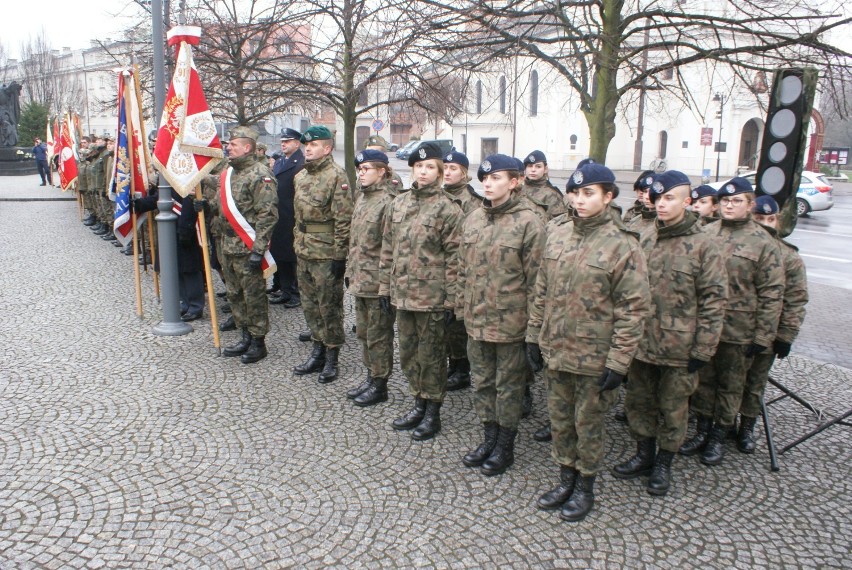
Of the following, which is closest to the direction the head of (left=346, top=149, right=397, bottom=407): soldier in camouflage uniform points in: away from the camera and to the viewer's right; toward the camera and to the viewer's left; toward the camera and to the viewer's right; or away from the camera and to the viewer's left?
toward the camera and to the viewer's left

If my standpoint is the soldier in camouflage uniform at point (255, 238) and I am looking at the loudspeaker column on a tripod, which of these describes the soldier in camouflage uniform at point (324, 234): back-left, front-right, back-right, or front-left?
front-right

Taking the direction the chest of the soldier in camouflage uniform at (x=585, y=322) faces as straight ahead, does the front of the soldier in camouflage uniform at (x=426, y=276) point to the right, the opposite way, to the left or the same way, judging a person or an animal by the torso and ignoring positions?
the same way

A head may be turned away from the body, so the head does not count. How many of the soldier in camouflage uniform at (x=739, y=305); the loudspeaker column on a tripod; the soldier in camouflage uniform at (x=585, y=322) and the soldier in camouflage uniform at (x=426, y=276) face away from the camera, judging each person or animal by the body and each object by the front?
0

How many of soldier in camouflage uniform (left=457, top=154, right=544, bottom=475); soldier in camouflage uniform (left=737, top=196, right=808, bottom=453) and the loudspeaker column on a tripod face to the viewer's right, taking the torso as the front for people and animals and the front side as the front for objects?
0

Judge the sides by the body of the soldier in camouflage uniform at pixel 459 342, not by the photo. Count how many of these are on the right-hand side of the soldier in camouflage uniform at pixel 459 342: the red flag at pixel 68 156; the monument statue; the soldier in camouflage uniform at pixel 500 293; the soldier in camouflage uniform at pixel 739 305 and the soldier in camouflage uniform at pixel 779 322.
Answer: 2

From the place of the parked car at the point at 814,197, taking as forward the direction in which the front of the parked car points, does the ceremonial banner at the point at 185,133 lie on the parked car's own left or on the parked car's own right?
on the parked car's own left

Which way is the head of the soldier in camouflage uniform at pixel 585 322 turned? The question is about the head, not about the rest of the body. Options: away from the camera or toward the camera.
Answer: toward the camera

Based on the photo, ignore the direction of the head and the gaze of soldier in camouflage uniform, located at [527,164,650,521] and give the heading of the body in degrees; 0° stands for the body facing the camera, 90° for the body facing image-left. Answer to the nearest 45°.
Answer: approximately 45°

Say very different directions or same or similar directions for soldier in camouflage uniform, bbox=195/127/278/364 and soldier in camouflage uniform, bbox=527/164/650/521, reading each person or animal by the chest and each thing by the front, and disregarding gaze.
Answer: same or similar directions

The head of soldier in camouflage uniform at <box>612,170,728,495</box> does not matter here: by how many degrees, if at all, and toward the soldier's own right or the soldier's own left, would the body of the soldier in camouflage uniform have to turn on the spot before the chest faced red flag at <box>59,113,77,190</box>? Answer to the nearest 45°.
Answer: approximately 90° to the soldier's own right

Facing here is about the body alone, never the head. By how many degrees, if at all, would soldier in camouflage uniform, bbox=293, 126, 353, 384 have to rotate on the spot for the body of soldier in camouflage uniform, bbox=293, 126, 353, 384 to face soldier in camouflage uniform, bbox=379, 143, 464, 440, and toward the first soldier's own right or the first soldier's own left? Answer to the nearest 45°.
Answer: approximately 90° to the first soldier's own left

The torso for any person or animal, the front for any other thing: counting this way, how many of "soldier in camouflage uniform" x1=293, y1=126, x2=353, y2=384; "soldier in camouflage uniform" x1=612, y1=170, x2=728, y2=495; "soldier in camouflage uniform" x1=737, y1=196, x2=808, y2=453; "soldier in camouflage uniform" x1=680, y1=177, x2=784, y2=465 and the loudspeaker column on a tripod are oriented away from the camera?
0

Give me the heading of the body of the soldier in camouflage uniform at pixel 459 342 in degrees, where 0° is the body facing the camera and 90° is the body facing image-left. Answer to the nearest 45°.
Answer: approximately 45°

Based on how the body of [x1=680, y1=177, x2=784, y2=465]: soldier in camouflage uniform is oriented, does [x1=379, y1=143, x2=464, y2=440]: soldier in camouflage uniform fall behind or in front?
in front

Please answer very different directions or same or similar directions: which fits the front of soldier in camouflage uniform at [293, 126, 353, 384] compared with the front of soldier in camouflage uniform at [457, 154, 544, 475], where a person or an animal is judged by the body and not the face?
same or similar directions

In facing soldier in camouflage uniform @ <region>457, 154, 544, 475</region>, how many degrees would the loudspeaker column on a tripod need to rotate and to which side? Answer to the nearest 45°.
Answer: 0° — it already faces them

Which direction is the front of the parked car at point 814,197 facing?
to the viewer's left

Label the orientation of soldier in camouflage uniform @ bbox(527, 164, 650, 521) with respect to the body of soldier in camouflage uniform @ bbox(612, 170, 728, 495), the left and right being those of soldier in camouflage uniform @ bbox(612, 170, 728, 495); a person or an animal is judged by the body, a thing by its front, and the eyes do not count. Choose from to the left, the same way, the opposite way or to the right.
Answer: the same way
